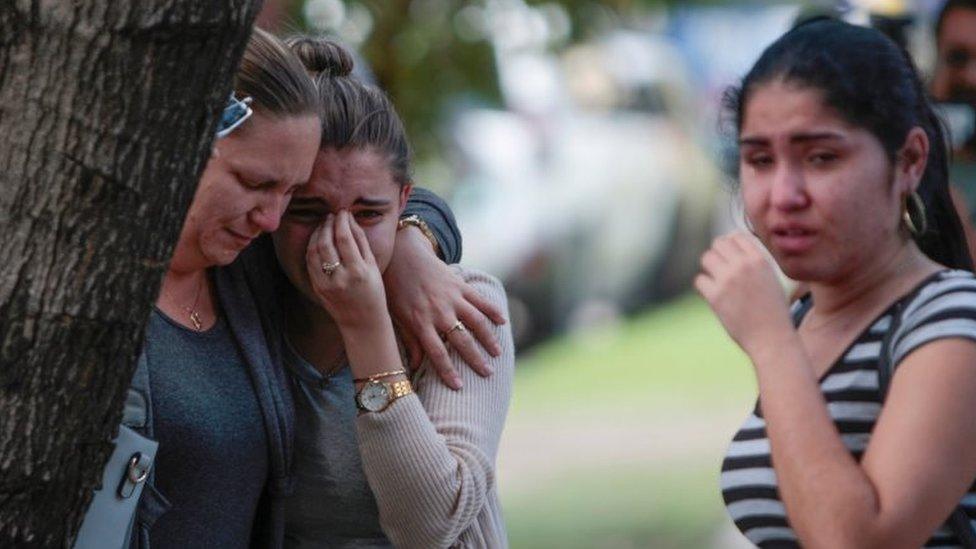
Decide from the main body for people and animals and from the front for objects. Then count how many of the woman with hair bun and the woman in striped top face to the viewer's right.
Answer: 0

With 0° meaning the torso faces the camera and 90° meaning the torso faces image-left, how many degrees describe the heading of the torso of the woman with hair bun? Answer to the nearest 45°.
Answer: approximately 45°

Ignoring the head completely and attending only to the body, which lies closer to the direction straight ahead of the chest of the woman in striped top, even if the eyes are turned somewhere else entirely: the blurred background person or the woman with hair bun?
the woman with hair bun

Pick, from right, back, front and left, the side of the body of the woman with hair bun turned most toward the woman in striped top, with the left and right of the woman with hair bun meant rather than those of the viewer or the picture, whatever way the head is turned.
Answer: left

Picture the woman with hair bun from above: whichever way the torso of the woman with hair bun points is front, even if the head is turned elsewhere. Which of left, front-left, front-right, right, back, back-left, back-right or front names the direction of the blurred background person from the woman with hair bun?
back

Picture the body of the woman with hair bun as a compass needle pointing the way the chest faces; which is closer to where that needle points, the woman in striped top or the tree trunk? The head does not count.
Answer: the tree trunk

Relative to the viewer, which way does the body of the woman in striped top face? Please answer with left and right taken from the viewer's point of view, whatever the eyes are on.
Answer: facing the viewer and to the left of the viewer

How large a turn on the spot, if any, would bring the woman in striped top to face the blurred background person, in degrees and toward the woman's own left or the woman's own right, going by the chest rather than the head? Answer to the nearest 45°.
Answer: approximately 135° to the woman's own right

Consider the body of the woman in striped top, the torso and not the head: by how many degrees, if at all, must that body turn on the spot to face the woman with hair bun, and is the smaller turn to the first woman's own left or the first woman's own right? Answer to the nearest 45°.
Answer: approximately 45° to the first woman's own right
